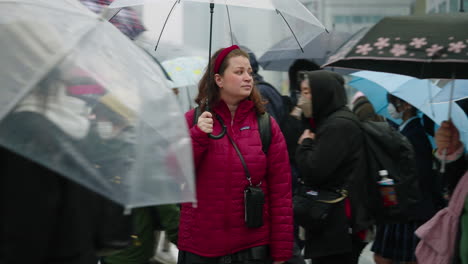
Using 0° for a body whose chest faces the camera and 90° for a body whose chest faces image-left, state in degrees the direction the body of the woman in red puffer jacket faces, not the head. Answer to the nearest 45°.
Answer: approximately 0°

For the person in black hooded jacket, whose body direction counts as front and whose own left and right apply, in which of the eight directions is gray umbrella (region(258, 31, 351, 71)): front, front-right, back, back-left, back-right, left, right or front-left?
right

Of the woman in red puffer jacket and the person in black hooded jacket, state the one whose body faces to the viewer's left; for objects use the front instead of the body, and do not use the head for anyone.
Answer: the person in black hooded jacket

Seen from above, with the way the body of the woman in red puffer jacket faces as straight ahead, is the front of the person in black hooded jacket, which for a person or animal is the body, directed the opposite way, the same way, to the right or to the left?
to the right

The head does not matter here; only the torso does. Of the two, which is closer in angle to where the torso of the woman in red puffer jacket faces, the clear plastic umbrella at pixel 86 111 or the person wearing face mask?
the clear plastic umbrella

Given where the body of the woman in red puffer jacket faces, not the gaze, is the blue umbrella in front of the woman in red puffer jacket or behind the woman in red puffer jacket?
behind

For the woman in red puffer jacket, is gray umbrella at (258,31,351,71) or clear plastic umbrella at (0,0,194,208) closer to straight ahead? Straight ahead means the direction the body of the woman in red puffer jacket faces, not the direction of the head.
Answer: the clear plastic umbrella

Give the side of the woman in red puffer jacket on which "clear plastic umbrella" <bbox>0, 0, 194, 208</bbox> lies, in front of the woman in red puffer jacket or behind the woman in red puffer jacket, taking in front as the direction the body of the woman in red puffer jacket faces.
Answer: in front

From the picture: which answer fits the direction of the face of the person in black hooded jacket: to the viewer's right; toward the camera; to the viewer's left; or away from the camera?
to the viewer's left

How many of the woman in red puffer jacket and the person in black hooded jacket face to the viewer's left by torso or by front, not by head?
1

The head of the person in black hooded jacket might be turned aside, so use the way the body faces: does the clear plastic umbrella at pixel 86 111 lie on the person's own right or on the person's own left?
on the person's own left

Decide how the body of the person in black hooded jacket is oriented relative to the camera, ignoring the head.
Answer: to the viewer's left

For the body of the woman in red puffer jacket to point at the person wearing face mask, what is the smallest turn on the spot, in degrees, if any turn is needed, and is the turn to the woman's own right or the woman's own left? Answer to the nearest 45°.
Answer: approximately 135° to the woman's own left
